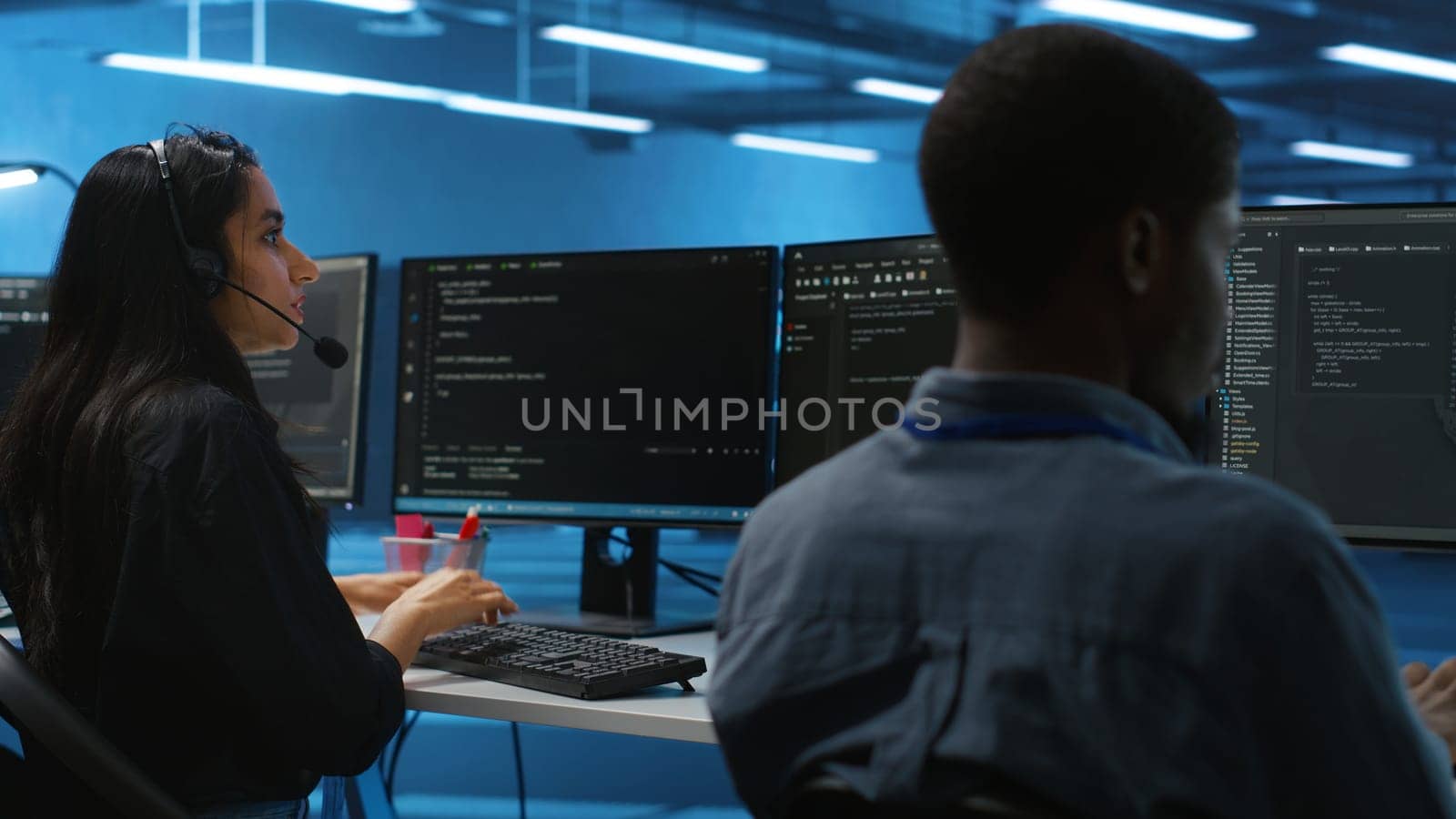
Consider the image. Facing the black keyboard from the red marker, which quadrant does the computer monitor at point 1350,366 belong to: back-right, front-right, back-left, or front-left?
front-left

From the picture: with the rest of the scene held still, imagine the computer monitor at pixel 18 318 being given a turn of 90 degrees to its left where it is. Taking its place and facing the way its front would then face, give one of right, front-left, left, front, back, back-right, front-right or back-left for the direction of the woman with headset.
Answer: right

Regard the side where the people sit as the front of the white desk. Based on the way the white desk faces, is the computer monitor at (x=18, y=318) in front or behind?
behind

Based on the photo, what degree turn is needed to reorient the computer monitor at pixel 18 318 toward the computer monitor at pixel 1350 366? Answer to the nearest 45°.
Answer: approximately 45° to its left

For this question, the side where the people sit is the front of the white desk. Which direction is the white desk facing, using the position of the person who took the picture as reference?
facing the viewer

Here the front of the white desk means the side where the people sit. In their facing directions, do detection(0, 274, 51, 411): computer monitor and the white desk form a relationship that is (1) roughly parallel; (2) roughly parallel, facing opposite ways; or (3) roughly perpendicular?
roughly parallel

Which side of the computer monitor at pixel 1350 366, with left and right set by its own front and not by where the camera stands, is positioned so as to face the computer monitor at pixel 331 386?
right

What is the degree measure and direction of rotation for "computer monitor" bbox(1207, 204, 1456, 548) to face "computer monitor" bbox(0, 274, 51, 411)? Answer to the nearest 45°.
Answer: approximately 90° to its right

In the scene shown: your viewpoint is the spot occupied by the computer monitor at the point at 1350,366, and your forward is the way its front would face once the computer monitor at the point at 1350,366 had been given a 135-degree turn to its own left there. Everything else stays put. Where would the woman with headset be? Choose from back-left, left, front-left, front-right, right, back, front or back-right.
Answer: back

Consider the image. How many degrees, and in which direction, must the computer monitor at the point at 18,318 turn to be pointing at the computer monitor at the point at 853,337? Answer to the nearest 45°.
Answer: approximately 45° to its left

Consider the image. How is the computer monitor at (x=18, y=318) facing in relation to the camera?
toward the camera

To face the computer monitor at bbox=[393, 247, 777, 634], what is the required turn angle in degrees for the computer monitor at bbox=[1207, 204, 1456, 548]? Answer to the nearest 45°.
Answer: approximately 90° to its right

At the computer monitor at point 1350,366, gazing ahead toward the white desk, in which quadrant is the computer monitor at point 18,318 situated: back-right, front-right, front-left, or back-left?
front-right

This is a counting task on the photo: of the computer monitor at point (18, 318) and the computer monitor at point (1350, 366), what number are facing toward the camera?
2

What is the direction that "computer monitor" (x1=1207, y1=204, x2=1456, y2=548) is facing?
toward the camera

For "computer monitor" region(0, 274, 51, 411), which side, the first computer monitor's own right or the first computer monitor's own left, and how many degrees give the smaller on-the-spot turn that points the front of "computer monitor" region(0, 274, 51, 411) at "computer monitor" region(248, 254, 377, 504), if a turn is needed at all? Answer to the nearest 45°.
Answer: approximately 45° to the first computer monitor's own left

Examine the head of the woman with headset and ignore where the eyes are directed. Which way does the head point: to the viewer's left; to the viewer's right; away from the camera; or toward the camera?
to the viewer's right

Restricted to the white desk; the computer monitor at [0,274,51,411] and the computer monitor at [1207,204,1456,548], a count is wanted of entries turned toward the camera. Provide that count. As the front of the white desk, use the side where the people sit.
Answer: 3
